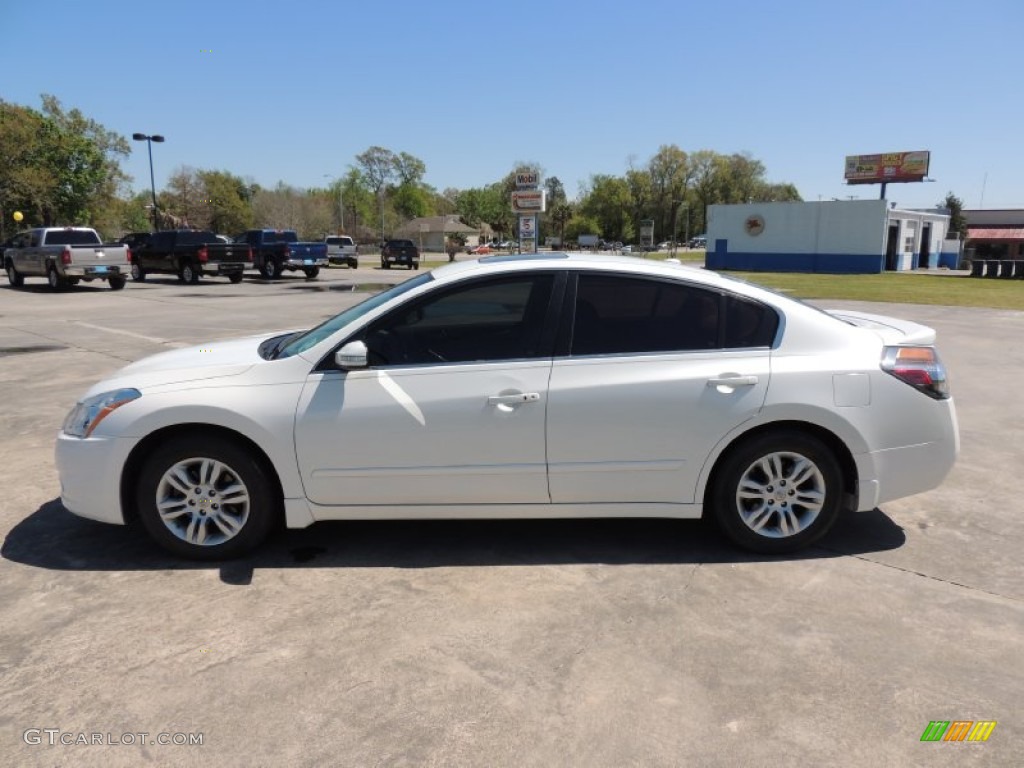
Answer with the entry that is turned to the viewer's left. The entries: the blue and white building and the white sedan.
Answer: the white sedan

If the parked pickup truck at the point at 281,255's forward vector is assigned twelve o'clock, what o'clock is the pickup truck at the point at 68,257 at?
The pickup truck is roughly at 9 o'clock from the parked pickup truck.

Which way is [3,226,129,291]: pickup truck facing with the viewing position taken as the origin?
facing away from the viewer and to the left of the viewer

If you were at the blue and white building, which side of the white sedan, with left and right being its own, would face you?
right

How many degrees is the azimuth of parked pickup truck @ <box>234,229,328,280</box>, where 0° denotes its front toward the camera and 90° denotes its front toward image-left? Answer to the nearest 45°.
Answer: approximately 135°

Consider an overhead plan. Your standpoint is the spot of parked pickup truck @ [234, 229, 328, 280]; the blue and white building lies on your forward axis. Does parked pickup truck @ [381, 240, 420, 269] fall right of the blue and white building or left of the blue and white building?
left

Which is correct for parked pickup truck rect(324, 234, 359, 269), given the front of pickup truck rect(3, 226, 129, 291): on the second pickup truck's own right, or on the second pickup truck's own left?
on the second pickup truck's own right

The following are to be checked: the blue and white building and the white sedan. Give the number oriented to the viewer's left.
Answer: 1

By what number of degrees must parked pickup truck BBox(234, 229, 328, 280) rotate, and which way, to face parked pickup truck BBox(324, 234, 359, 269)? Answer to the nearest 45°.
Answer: approximately 45° to its right

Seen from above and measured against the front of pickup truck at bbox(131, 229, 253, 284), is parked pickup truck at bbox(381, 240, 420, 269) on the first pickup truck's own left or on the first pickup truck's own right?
on the first pickup truck's own right
